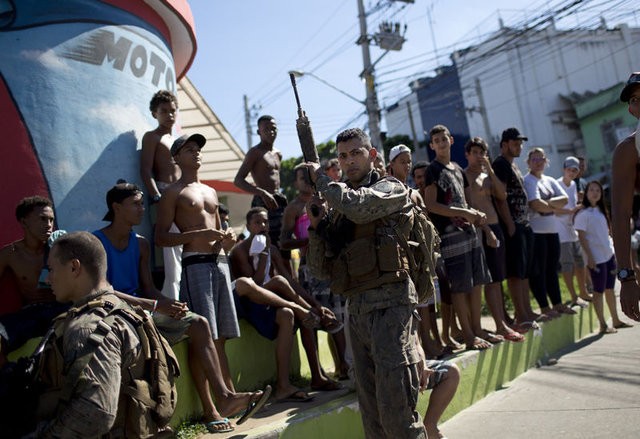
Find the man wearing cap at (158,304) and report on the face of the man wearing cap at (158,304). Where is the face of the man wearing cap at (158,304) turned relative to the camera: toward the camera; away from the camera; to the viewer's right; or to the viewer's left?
to the viewer's right

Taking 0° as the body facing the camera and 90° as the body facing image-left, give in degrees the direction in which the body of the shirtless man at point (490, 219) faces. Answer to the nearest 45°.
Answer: approximately 315°

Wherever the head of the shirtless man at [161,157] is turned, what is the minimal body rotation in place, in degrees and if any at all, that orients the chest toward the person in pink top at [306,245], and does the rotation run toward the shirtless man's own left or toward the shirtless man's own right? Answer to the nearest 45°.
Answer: approximately 45° to the shirtless man's own left

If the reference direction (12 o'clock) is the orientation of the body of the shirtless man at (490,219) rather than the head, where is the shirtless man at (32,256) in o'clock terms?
the shirtless man at (32,256) is roughly at 3 o'clock from the shirtless man at (490,219).

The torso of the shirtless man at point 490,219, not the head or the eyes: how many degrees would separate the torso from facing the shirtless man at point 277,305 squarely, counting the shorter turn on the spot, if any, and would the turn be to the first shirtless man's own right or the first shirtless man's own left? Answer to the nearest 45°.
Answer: approximately 90° to the first shirtless man's own right

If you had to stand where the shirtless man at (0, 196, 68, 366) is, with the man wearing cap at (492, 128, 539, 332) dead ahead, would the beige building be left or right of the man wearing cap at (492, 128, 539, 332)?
left
